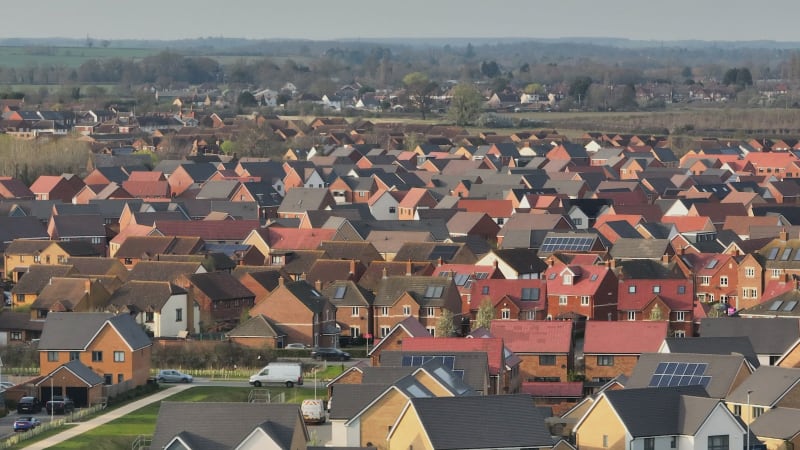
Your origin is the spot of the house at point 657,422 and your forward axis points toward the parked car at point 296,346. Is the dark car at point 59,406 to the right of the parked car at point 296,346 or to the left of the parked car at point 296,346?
left

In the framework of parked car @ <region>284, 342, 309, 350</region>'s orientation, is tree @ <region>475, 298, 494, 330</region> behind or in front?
behind

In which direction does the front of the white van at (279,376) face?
to the viewer's left

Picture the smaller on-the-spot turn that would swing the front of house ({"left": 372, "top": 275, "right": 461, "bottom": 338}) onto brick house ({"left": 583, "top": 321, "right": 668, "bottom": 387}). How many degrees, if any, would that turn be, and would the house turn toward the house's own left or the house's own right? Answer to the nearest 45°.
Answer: approximately 45° to the house's own left

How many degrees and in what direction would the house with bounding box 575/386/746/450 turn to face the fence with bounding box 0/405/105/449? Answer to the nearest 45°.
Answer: approximately 135° to its right

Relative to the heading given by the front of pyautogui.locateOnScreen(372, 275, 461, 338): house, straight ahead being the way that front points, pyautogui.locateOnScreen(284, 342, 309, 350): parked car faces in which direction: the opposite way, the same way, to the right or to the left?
to the right

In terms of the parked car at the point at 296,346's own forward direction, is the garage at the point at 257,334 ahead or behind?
ahead

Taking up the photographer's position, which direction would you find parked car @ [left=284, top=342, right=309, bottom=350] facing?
facing to the left of the viewer

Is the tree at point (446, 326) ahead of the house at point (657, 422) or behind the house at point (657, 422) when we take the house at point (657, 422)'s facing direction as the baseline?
behind

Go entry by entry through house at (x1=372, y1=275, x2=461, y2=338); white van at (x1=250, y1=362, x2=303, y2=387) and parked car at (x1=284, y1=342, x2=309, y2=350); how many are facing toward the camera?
1

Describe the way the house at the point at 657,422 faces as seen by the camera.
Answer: facing the viewer and to the right of the viewer

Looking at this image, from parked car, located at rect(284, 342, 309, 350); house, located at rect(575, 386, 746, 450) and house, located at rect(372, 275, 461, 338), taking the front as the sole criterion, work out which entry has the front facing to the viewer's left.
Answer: the parked car

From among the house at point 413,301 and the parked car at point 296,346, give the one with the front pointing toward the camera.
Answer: the house

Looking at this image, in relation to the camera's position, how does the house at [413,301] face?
facing the viewer
